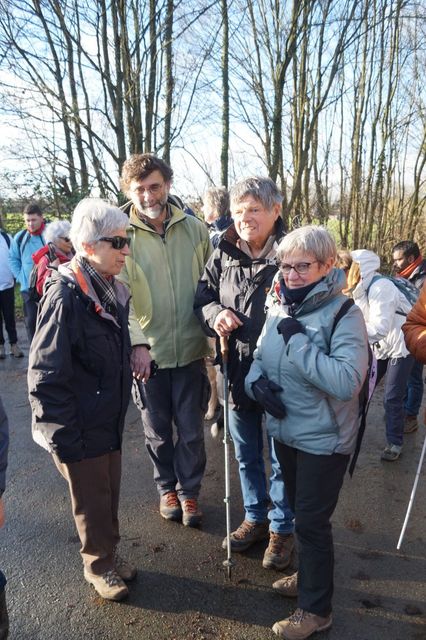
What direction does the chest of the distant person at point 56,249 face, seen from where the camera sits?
to the viewer's right

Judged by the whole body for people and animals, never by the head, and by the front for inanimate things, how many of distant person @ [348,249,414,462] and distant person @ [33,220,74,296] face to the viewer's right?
1

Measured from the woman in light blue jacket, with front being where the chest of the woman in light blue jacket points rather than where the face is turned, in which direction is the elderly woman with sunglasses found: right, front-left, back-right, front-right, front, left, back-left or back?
front-right

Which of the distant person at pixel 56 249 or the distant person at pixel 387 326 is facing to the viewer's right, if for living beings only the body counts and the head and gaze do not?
the distant person at pixel 56 249

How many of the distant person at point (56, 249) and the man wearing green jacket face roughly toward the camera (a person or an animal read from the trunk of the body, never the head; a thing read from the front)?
1

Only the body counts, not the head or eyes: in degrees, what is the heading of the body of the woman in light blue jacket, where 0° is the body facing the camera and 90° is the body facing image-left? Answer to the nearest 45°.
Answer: approximately 45°

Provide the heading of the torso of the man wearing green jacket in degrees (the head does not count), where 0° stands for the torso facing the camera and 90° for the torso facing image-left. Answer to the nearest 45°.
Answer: approximately 0°

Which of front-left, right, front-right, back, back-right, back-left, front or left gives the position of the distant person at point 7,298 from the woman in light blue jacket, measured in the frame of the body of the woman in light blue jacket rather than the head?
right

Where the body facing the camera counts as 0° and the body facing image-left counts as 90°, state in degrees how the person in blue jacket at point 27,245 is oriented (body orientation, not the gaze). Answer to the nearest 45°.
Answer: approximately 315°

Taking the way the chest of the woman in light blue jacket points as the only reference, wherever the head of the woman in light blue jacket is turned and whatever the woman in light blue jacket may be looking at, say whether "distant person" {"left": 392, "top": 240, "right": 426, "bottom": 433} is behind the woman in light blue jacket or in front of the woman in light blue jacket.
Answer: behind

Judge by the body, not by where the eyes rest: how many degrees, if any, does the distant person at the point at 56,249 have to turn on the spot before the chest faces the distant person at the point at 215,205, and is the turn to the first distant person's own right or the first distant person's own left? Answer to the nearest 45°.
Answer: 0° — they already face them
